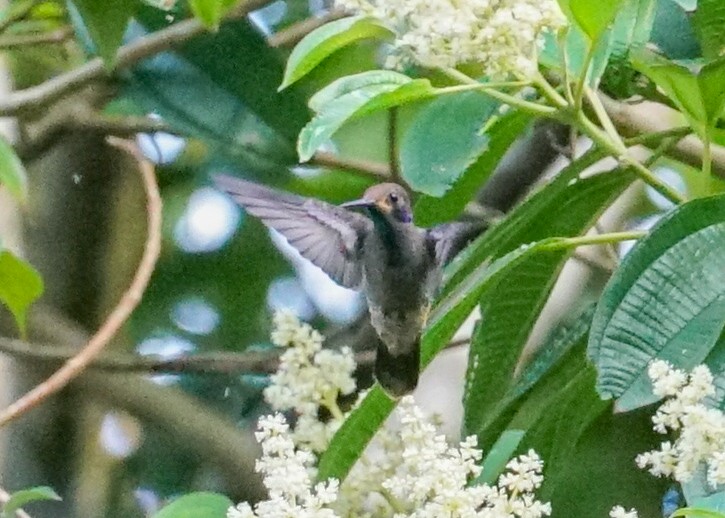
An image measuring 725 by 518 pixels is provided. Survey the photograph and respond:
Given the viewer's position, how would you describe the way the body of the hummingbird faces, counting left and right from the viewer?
facing the viewer and to the left of the viewer
